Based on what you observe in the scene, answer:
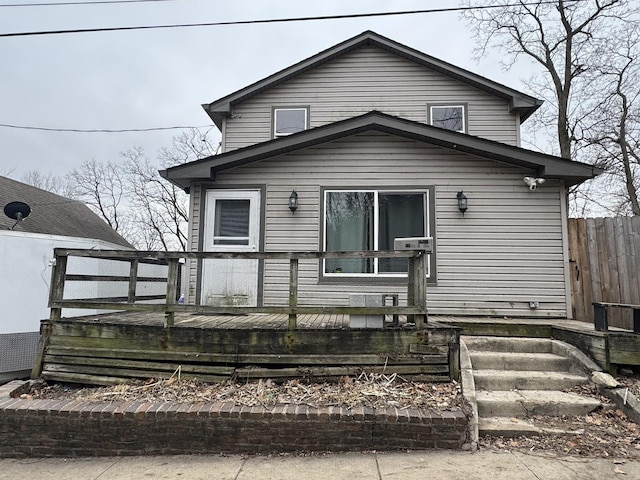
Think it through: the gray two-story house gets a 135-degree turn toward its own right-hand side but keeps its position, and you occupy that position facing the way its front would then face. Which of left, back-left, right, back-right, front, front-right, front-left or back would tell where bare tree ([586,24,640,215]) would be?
right

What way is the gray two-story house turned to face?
toward the camera

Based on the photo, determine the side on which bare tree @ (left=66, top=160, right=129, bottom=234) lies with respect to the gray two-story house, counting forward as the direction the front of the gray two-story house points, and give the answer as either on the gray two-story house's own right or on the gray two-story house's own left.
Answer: on the gray two-story house's own right

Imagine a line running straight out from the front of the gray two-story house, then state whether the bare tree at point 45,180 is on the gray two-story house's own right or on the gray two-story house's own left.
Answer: on the gray two-story house's own right

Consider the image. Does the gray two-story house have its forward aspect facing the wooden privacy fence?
no

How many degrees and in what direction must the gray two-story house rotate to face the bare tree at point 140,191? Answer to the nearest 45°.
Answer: approximately 135° to its right

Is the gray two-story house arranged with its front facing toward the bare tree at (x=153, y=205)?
no

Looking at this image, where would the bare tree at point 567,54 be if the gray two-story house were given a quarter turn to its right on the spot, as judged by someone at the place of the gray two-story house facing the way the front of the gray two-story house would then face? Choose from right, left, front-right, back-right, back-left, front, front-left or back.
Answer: back-right

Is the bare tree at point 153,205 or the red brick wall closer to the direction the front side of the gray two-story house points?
the red brick wall

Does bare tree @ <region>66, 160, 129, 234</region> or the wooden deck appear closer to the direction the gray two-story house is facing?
the wooden deck

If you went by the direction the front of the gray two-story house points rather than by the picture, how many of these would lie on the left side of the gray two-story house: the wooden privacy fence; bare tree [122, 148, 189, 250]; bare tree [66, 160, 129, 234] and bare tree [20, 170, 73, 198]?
1
